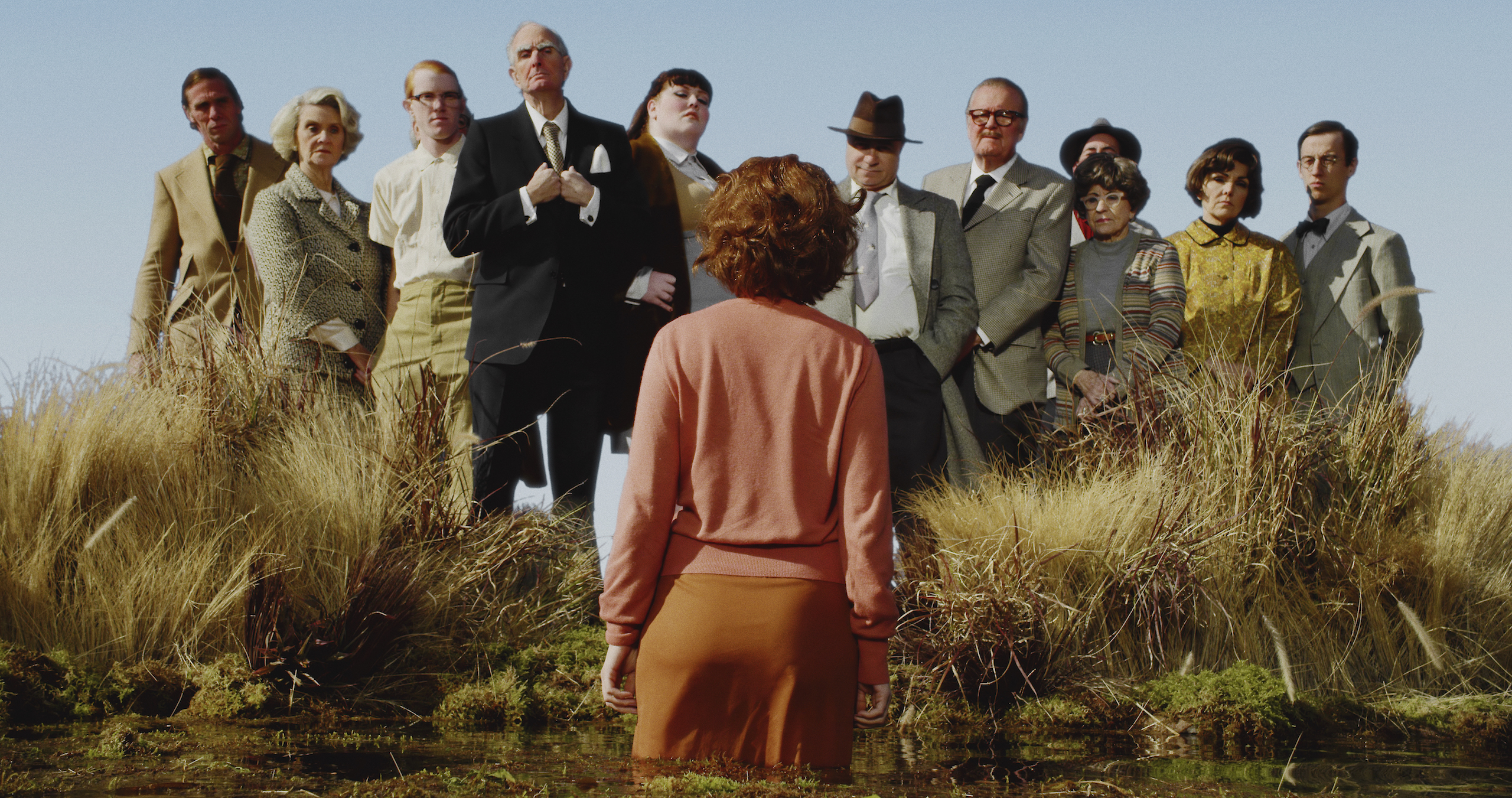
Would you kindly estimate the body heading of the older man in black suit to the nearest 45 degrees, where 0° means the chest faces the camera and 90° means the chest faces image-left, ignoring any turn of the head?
approximately 0°

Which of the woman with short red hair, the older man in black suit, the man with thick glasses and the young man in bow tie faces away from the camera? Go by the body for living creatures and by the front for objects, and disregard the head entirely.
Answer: the woman with short red hair

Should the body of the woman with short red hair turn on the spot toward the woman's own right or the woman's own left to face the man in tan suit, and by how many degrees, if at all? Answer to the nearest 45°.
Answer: approximately 45° to the woman's own left

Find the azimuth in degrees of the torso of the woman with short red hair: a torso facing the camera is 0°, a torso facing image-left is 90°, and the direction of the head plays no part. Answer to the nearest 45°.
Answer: approximately 180°

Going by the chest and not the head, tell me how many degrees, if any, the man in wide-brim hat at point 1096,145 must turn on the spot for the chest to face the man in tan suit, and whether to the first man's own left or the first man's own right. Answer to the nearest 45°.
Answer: approximately 90° to the first man's own right

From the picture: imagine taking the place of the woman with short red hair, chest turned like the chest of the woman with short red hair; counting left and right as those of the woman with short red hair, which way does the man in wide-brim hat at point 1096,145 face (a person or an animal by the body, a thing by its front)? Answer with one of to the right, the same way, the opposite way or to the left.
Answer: the opposite way

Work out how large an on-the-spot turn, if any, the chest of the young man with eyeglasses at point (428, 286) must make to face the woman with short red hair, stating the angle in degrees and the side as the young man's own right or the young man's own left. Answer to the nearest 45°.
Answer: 0° — they already face them
